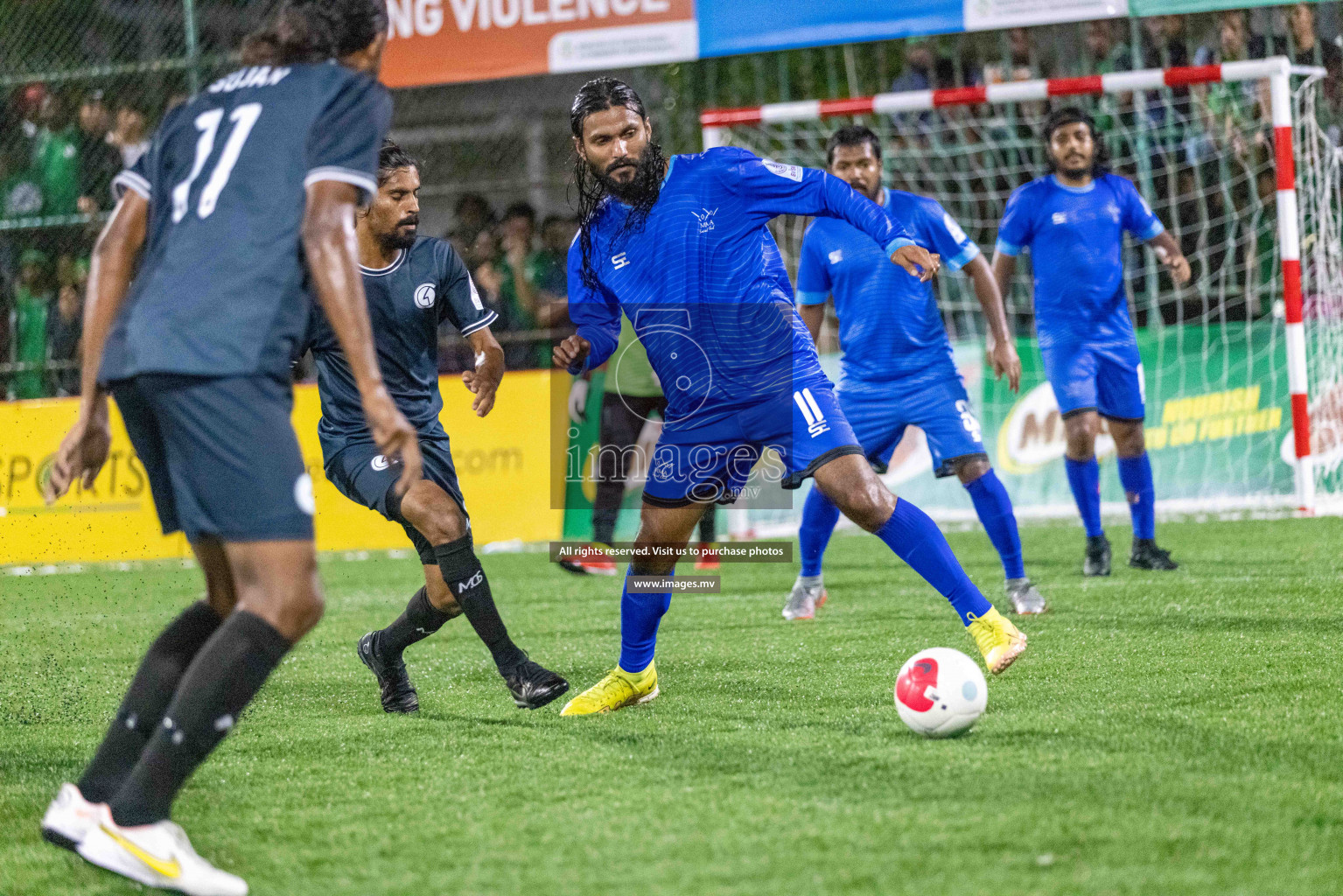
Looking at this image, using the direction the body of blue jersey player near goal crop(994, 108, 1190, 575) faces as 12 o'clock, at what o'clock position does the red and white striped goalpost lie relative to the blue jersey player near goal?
The red and white striped goalpost is roughly at 7 o'clock from the blue jersey player near goal.

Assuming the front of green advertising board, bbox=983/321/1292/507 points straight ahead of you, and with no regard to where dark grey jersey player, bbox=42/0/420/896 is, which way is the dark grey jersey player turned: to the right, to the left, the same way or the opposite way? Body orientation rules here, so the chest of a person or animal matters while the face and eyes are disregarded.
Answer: the opposite way

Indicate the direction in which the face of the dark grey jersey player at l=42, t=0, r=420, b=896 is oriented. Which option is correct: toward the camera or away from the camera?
away from the camera

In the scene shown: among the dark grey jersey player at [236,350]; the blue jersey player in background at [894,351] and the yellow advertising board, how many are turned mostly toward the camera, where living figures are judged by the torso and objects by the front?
2

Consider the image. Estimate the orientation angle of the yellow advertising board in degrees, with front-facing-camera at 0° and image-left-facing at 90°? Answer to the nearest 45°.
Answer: approximately 0°

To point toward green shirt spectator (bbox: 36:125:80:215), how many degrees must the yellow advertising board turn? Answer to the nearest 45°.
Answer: approximately 135° to its right

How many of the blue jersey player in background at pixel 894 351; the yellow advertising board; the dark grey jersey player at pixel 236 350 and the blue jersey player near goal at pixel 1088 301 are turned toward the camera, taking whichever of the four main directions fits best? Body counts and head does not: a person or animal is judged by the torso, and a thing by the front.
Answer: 3

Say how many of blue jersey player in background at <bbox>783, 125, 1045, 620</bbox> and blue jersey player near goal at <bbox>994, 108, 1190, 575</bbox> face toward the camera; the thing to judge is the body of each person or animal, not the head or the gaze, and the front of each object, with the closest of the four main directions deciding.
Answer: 2

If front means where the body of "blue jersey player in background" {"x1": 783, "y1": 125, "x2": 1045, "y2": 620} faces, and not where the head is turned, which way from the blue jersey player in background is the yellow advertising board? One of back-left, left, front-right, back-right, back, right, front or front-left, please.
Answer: back-right

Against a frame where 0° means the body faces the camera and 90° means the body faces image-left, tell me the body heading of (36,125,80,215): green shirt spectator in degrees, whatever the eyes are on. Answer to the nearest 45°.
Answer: approximately 0°
